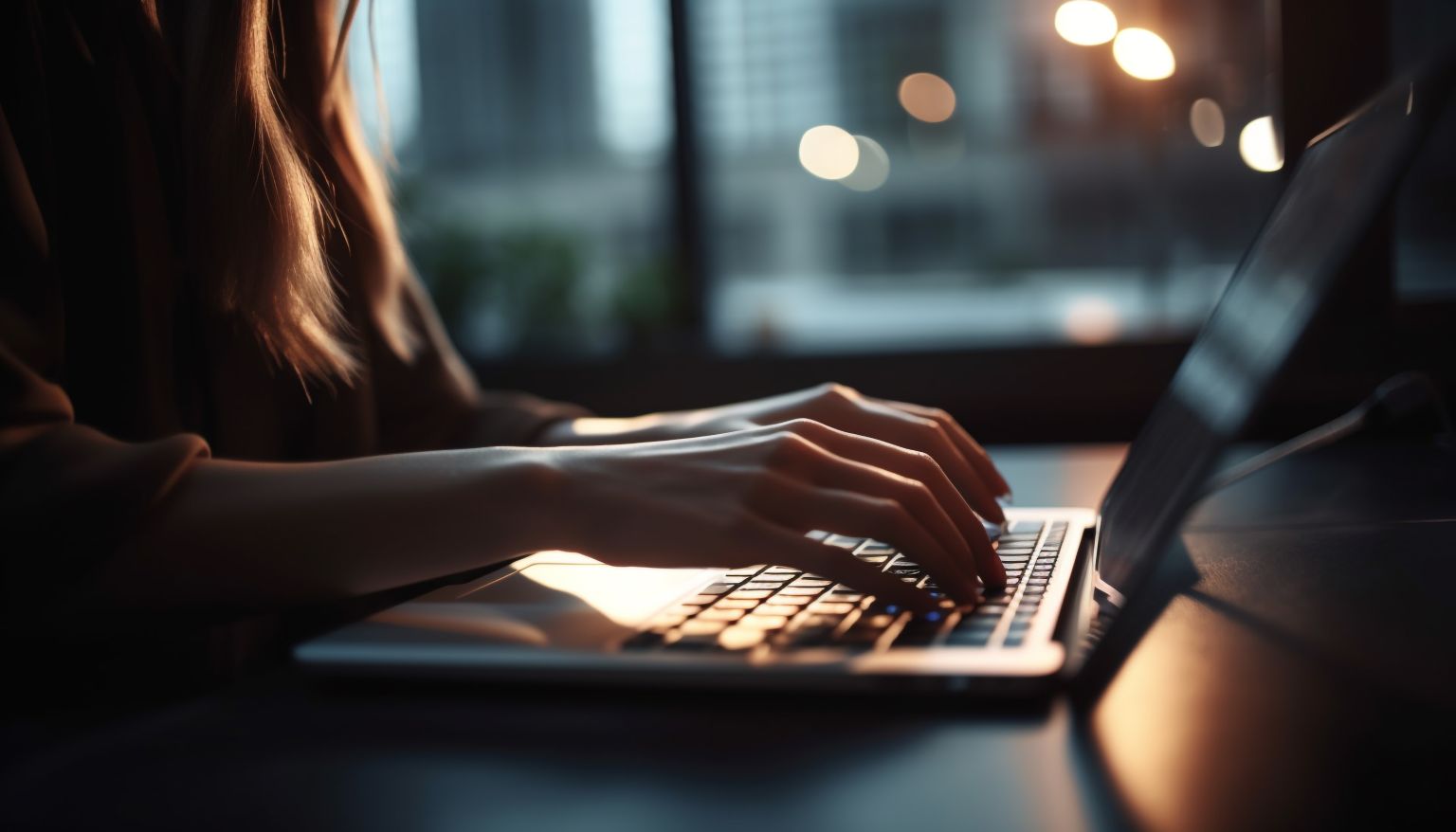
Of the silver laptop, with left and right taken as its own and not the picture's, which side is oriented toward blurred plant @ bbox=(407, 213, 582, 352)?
right

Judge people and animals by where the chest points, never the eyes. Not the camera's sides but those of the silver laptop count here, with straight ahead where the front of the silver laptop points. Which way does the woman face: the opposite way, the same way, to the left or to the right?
the opposite way

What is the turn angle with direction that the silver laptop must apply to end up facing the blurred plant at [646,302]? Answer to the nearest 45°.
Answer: approximately 90° to its right

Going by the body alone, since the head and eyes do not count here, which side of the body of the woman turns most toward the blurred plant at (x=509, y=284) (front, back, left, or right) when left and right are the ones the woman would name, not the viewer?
left

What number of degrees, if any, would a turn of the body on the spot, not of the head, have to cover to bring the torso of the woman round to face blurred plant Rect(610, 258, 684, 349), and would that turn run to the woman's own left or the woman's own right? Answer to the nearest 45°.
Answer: approximately 90° to the woman's own left

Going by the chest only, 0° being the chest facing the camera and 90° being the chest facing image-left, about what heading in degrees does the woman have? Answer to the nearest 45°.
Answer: approximately 270°

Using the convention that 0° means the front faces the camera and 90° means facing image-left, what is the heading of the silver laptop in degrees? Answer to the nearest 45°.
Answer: approximately 90°
